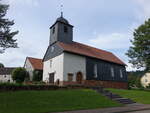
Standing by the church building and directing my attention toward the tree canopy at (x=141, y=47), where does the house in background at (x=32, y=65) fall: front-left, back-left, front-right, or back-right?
back-left

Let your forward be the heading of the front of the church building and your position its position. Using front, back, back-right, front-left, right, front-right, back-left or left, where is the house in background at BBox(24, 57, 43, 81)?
right

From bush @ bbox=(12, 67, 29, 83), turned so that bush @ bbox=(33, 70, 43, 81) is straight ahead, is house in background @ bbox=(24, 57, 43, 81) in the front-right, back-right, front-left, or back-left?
front-left

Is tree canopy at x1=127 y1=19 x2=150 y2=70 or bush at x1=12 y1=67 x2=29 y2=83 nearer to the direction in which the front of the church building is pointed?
the bush

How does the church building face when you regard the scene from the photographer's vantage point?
facing the viewer and to the left of the viewer

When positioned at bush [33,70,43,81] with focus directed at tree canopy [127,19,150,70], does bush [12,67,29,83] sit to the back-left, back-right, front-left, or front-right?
back-right

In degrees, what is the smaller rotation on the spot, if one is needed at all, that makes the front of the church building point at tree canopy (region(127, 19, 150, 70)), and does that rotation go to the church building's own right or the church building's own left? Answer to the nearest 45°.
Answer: approximately 135° to the church building's own left

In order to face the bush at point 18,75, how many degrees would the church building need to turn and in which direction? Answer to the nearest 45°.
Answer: approximately 90° to its right

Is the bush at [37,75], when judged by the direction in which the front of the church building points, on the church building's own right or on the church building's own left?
on the church building's own right
